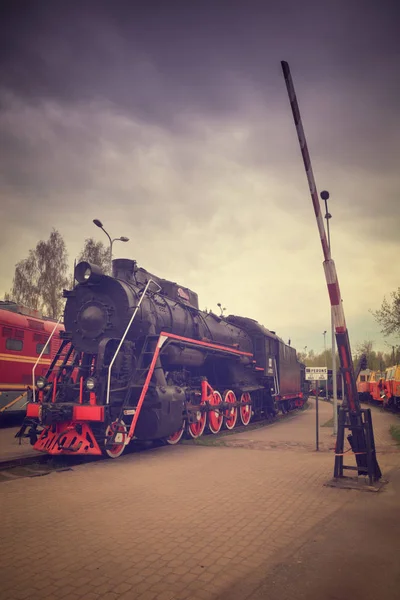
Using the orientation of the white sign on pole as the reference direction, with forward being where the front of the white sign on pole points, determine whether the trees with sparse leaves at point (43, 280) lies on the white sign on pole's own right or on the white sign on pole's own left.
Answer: on the white sign on pole's own right

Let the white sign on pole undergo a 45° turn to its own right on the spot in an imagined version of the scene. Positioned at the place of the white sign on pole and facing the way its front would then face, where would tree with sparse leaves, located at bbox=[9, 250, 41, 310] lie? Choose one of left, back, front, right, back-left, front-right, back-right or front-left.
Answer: right

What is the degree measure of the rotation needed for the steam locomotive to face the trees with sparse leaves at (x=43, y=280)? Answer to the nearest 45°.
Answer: approximately 135° to its right

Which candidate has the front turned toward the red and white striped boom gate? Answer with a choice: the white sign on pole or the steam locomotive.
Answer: the white sign on pole

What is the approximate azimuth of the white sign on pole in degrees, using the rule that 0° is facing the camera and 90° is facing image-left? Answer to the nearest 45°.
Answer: approximately 0°

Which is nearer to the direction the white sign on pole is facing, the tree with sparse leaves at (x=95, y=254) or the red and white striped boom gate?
the red and white striped boom gate

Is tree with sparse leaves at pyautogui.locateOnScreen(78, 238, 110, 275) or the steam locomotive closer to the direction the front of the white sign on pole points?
the steam locomotive

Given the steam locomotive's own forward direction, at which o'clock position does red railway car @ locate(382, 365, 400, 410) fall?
The red railway car is roughly at 6 o'clock from the steam locomotive.

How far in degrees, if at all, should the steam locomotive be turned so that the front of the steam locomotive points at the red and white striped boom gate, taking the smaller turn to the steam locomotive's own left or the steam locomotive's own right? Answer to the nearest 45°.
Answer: approximately 90° to the steam locomotive's own left

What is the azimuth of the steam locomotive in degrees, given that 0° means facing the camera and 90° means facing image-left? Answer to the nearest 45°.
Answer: approximately 45°
